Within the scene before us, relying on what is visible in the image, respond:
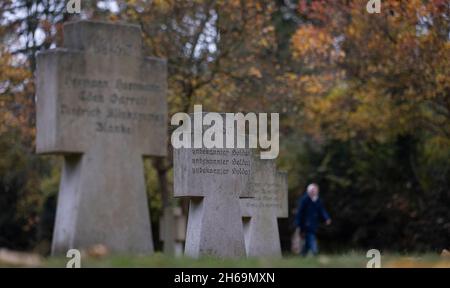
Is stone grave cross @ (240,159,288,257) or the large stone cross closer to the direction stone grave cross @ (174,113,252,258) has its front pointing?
the large stone cross

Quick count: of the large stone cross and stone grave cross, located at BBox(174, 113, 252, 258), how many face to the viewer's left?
0

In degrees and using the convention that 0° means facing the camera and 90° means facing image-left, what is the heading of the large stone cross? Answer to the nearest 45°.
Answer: approximately 315°

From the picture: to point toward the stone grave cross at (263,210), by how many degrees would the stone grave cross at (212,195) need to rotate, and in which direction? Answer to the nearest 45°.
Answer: approximately 135° to its left

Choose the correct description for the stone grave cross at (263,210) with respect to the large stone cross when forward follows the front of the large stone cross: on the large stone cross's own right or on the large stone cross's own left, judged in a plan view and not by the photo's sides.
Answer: on the large stone cross's own left

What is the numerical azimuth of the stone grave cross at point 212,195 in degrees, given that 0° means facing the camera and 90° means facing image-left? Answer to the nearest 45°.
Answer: approximately 315°

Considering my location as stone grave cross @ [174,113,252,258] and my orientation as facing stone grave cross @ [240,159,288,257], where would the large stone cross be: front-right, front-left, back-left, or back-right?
back-left
